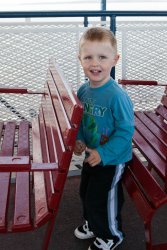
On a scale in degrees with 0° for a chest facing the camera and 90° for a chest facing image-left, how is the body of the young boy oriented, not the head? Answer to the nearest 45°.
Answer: approximately 45°

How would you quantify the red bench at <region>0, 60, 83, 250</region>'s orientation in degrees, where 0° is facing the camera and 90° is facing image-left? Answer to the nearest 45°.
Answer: approximately 90°

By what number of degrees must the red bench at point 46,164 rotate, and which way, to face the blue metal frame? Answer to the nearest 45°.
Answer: approximately 90° to its right
